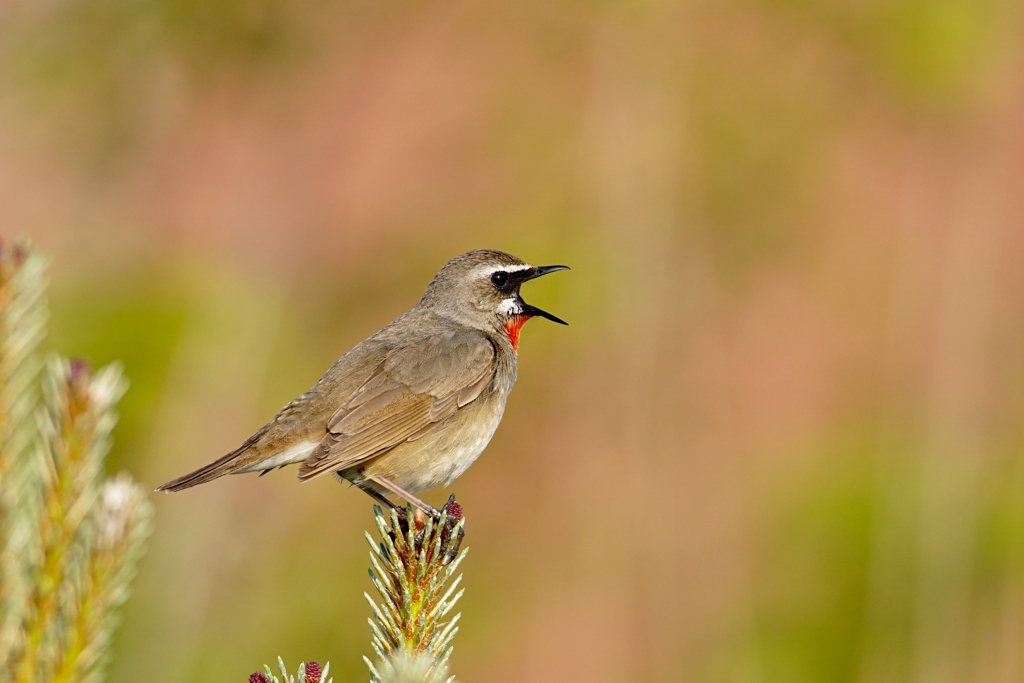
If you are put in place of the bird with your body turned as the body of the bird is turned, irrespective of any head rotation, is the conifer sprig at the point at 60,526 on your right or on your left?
on your right

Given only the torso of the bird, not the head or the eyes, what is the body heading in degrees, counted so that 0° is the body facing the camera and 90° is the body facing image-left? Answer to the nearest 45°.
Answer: approximately 270°

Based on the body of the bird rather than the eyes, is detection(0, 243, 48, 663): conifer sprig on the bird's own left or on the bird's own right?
on the bird's own right
